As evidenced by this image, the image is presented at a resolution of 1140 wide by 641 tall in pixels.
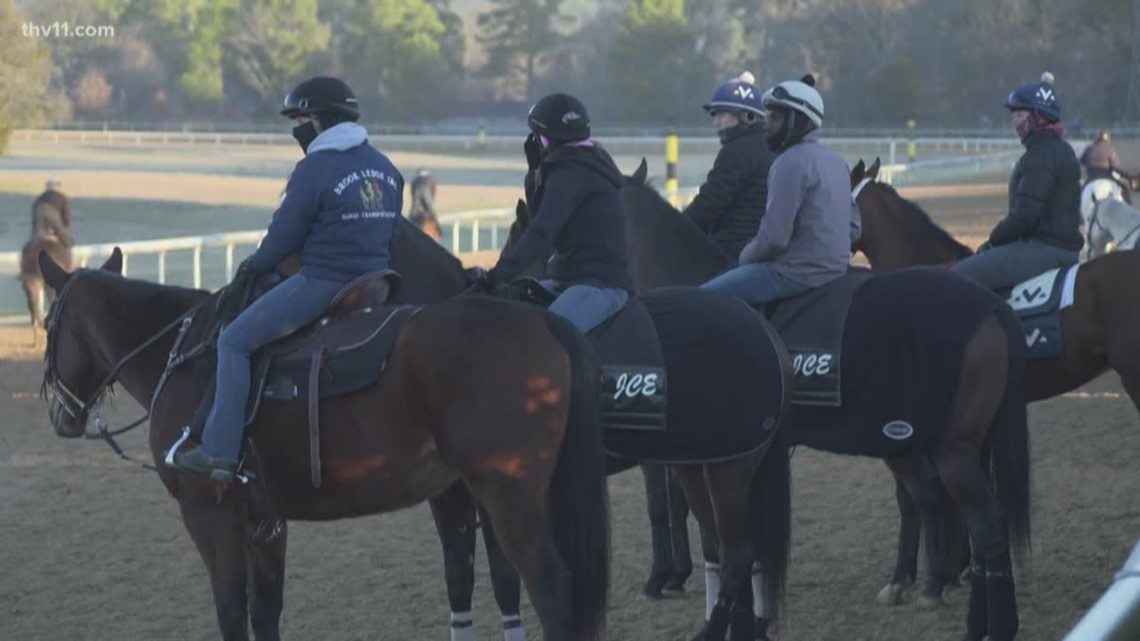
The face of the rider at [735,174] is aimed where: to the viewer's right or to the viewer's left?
to the viewer's left

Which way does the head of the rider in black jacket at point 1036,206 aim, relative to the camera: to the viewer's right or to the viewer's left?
to the viewer's left

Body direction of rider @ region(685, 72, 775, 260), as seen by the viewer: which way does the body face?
to the viewer's left

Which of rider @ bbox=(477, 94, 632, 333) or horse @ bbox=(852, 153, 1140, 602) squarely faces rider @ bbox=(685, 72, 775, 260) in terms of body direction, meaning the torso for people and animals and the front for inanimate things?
the horse

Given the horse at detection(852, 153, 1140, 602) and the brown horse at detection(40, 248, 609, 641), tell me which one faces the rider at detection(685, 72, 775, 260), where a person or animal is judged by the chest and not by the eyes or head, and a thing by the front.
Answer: the horse

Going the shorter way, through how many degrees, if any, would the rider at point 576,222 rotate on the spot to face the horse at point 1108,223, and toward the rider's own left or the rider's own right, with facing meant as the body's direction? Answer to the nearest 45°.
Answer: approximately 135° to the rider's own right

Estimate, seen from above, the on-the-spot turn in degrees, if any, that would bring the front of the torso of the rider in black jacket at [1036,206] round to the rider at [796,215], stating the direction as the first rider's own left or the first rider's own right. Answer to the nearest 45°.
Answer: approximately 45° to the first rider's own left

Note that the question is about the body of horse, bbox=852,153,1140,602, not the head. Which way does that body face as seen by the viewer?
to the viewer's left

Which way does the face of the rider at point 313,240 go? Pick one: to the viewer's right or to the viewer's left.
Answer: to the viewer's left

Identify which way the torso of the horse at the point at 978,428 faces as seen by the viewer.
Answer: to the viewer's left

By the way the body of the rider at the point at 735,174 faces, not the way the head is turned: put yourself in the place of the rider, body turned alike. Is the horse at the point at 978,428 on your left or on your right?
on your left

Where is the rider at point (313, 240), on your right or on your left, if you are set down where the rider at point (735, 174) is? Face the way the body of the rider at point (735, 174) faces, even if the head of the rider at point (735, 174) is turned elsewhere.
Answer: on your left

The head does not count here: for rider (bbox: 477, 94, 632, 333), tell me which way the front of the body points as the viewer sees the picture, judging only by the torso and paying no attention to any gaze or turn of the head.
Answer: to the viewer's left

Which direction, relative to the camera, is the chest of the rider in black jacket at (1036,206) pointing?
to the viewer's left

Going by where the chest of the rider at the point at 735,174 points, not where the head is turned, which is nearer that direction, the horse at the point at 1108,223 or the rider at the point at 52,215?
the rider

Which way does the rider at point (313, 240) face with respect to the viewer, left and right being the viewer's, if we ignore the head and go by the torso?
facing away from the viewer and to the left of the viewer

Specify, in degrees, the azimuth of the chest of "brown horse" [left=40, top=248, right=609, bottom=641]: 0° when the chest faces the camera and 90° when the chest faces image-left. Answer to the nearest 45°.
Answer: approximately 90°

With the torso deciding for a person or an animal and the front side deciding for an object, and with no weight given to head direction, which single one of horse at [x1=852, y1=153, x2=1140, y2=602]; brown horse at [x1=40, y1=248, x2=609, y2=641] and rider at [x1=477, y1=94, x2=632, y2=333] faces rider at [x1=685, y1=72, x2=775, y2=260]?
the horse
